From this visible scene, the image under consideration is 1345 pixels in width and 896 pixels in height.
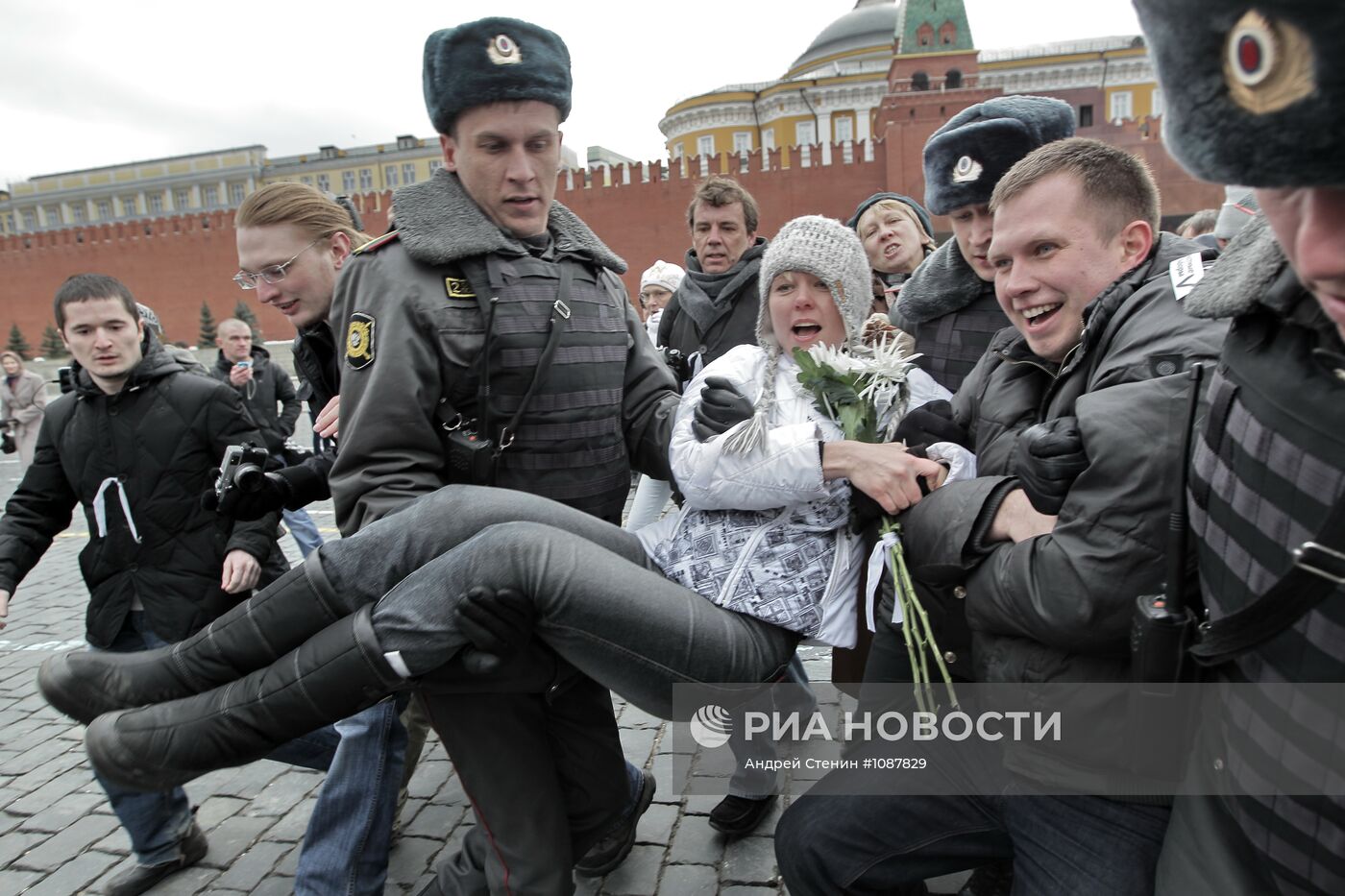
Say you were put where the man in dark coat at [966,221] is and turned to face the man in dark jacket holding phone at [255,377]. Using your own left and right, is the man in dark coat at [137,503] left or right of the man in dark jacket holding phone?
left

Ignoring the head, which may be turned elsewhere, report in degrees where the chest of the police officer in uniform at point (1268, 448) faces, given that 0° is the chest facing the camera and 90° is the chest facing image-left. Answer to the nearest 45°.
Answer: approximately 45°

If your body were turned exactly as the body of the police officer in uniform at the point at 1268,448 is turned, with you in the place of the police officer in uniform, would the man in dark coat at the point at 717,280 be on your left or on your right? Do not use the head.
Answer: on your right

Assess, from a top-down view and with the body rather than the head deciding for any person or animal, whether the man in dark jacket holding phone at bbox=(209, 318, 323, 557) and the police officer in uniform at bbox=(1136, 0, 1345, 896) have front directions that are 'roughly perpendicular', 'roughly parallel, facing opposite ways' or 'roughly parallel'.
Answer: roughly perpendicular

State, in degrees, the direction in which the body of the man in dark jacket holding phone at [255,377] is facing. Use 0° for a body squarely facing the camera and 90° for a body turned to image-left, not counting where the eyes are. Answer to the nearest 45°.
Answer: approximately 0°

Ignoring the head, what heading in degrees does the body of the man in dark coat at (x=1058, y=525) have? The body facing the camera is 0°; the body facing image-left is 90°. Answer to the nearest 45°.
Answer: approximately 45°

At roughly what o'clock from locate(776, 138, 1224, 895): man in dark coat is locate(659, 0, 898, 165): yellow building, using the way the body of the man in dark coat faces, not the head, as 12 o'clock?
The yellow building is roughly at 4 o'clock from the man in dark coat.
